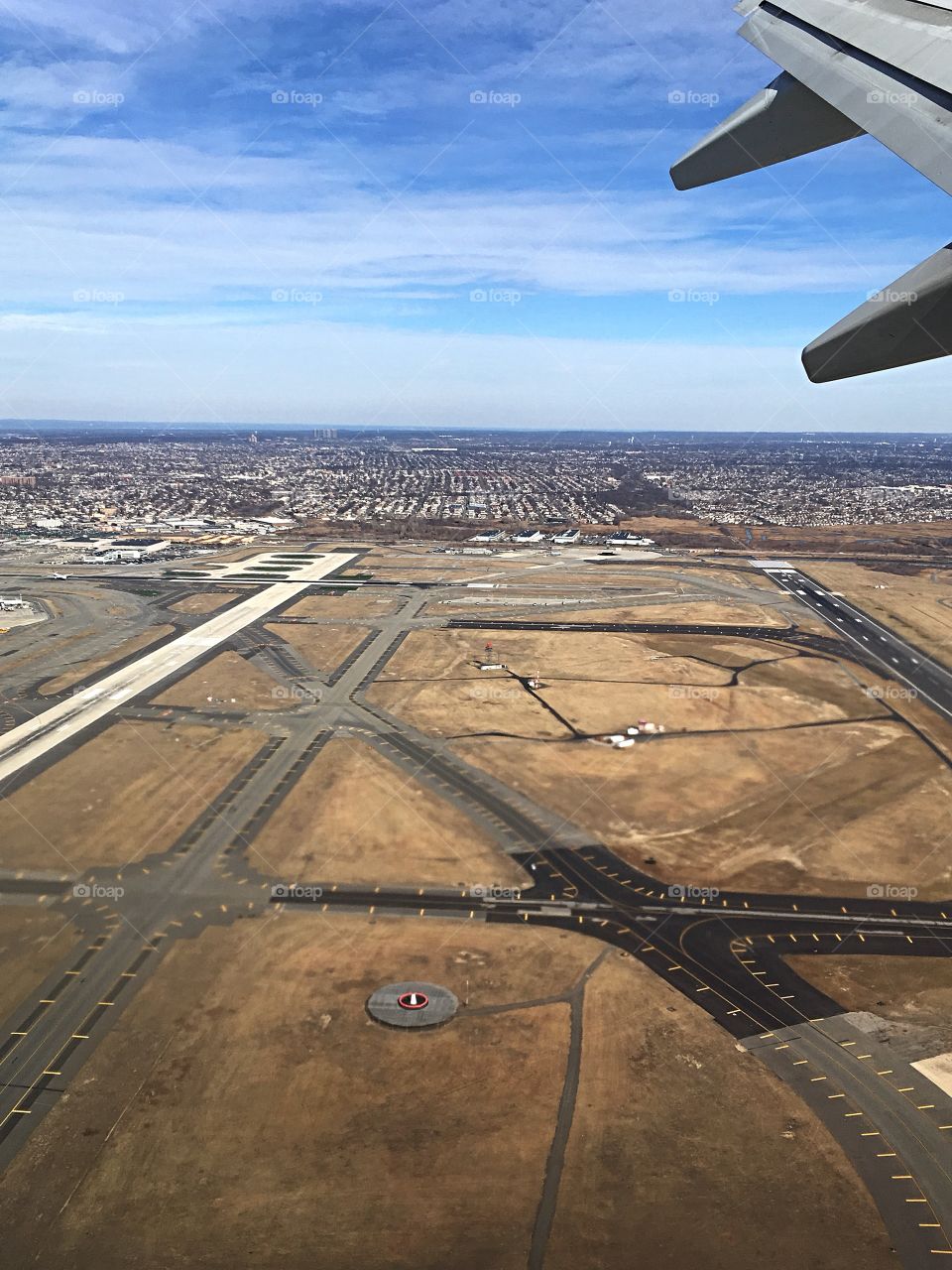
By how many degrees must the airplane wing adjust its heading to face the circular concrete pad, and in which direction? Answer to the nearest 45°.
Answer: approximately 90° to its left

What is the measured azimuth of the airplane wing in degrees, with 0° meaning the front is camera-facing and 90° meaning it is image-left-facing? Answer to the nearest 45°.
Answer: approximately 225°
